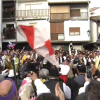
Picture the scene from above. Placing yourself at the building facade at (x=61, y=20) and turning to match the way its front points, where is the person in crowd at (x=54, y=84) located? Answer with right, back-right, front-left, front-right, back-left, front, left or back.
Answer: front

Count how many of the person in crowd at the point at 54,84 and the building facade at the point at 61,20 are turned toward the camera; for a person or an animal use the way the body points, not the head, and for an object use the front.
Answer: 1

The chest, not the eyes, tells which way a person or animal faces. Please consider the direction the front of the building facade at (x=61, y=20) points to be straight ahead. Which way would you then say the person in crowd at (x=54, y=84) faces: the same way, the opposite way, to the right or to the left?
the opposite way

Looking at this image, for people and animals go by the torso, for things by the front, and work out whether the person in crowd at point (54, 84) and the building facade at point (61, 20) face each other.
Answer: yes

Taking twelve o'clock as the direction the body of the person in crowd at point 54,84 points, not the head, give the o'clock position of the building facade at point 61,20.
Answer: The building facade is roughly at 12 o'clock from the person in crowd.

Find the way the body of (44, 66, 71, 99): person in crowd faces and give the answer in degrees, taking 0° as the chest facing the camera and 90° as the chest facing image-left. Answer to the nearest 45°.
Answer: approximately 180°

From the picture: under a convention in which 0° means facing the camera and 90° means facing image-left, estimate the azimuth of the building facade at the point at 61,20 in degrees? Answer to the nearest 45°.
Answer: approximately 0°
